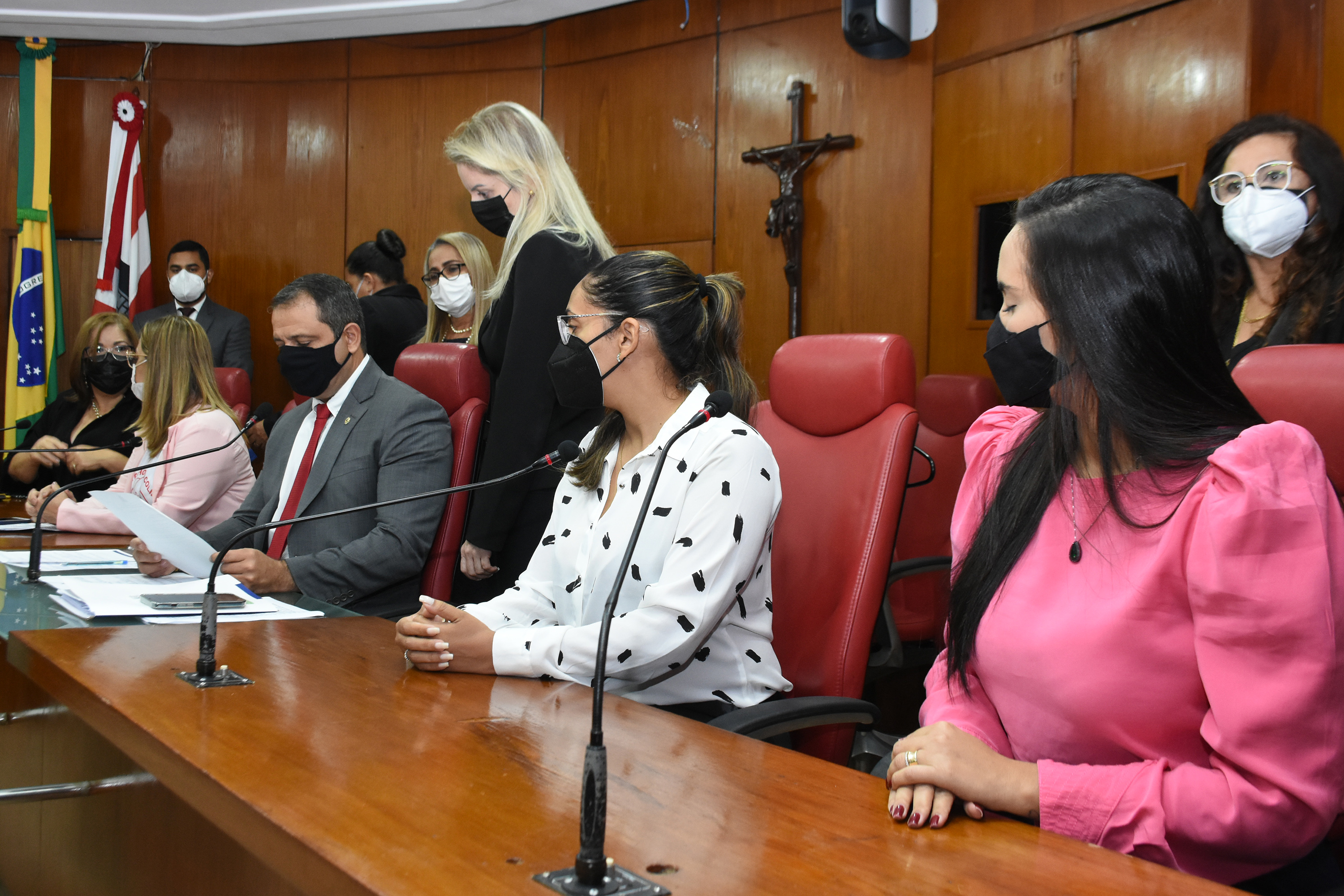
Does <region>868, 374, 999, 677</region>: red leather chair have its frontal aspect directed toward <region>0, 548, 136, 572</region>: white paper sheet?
yes

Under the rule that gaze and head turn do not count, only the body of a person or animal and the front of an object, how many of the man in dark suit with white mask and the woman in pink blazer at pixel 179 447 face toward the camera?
1

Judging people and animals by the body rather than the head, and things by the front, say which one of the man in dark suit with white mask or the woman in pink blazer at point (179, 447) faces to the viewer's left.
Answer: the woman in pink blazer

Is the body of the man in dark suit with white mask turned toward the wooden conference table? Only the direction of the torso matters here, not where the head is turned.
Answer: yes

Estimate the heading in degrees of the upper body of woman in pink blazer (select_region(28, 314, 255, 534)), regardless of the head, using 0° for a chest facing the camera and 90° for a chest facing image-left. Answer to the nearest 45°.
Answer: approximately 90°
